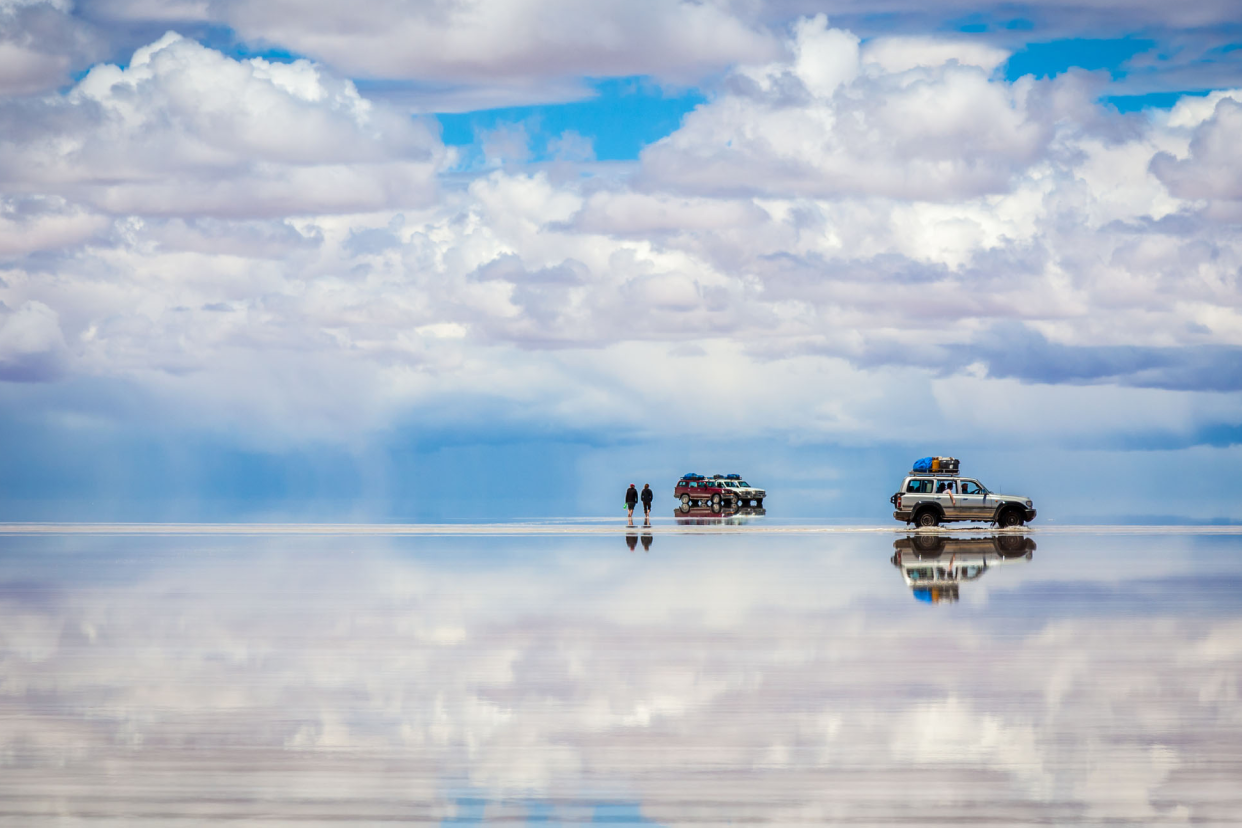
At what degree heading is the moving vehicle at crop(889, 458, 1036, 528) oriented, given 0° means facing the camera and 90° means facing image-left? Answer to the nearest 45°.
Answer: approximately 270°
